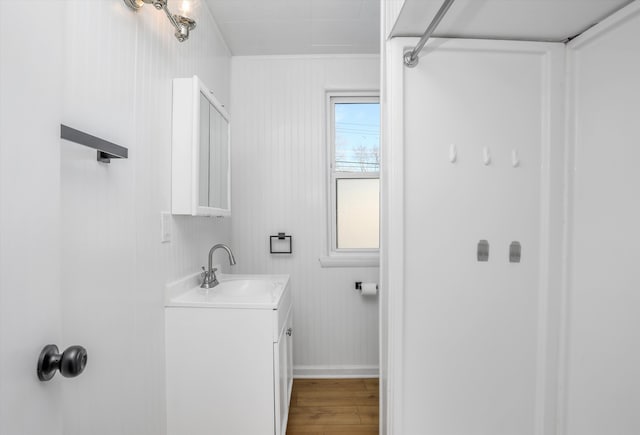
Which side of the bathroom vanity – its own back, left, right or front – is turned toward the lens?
right

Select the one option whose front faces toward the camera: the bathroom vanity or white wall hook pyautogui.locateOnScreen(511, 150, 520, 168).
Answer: the white wall hook

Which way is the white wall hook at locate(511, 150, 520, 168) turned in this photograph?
toward the camera

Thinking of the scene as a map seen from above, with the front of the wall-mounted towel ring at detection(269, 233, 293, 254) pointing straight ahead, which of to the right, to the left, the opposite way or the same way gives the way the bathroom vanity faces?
to the left

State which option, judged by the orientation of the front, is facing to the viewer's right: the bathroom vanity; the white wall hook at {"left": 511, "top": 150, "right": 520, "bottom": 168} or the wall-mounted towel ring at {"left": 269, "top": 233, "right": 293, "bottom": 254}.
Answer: the bathroom vanity

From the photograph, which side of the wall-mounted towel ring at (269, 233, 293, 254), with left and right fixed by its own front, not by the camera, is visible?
front

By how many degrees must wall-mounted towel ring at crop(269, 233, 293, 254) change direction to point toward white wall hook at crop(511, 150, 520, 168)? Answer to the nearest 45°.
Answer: approximately 45° to its left

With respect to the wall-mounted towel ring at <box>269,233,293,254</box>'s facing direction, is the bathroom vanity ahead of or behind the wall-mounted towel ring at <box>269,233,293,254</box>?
ahead

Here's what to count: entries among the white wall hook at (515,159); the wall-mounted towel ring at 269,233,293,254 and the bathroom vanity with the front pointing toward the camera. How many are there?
2

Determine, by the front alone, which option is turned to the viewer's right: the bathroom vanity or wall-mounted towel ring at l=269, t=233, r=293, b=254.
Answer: the bathroom vanity
